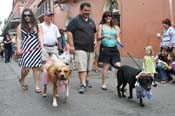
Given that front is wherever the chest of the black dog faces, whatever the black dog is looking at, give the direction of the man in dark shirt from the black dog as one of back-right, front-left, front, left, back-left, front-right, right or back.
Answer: back

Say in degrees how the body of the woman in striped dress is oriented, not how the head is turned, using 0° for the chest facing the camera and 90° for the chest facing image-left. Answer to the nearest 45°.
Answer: approximately 0°

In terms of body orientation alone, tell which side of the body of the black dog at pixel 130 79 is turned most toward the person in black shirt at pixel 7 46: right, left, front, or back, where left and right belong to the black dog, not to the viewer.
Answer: back

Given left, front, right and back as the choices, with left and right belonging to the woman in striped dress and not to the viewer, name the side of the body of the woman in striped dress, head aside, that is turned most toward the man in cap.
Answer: left

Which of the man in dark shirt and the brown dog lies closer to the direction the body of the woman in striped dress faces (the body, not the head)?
the brown dog

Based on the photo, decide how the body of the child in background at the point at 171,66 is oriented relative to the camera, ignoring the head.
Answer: to the viewer's left

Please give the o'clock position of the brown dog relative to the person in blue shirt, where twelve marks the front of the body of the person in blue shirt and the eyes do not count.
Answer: The brown dog is roughly at 1 o'clock from the person in blue shirt.

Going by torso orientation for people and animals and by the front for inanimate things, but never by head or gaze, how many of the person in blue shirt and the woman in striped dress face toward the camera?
2

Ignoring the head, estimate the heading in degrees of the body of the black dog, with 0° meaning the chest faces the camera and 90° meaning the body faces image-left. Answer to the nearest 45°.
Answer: approximately 315°

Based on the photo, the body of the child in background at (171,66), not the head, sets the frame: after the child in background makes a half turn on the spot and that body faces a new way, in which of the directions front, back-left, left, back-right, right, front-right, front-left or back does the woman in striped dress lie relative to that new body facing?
back-right
